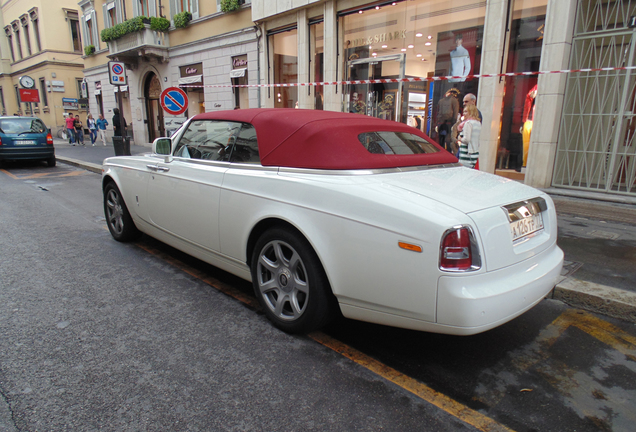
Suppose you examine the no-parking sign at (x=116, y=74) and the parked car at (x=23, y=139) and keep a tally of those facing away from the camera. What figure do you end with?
1

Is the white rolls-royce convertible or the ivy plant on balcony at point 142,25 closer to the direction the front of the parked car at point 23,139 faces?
the ivy plant on balcony

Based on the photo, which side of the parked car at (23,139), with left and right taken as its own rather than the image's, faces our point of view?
back

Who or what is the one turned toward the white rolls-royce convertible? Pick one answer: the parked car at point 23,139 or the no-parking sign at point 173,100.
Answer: the no-parking sign

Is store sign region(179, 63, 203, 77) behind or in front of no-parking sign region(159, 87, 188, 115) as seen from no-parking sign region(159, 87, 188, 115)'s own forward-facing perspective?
behind

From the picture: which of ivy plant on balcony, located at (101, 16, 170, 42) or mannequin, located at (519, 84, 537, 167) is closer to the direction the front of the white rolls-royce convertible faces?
the ivy plant on balcony

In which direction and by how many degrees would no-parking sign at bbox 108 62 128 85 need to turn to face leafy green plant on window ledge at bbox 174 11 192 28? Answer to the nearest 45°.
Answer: approximately 135° to its left

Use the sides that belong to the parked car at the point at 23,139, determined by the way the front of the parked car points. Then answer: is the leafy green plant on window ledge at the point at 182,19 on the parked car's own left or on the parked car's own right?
on the parked car's own right

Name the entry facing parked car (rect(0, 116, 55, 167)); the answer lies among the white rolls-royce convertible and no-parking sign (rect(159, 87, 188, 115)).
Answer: the white rolls-royce convertible

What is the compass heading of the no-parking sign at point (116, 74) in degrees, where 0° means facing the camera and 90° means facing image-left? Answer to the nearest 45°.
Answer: approximately 0°

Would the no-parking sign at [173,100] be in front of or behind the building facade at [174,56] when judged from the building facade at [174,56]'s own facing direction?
in front

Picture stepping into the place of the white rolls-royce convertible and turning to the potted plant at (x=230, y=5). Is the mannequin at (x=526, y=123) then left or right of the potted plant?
right

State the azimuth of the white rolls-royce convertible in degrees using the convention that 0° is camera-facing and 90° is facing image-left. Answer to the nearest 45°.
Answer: approximately 135°

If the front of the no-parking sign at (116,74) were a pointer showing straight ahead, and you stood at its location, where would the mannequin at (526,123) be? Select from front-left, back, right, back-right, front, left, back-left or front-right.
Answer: front-left

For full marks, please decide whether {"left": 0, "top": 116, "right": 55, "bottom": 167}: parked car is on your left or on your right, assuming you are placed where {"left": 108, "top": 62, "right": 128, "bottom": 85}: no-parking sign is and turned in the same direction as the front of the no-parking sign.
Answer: on your right
